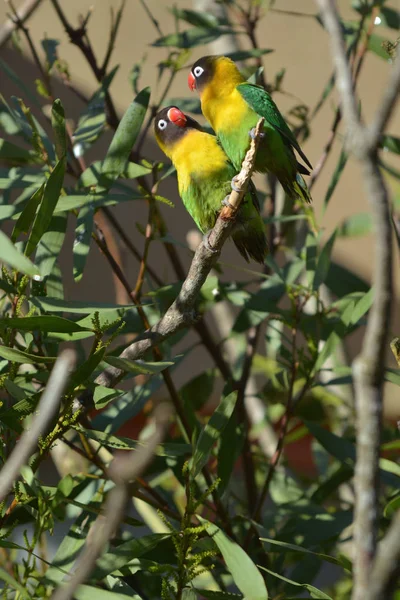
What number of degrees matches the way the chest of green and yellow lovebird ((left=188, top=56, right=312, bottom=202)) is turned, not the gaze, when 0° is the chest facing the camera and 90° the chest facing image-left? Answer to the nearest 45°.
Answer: approximately 45°
